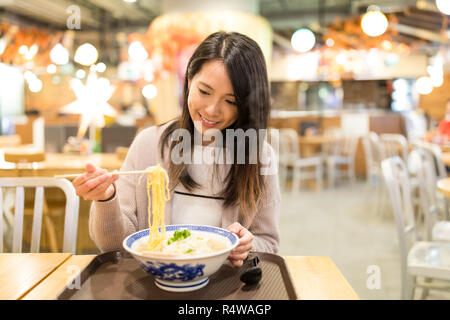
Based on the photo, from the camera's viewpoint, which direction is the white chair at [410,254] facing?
to the viewer's right

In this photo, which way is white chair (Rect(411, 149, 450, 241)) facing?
to the viewer's right

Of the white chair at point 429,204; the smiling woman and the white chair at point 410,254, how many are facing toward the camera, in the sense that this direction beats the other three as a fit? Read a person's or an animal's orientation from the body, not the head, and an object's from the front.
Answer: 1

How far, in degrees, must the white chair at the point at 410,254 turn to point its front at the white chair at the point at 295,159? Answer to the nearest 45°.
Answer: approximately 90° to its left

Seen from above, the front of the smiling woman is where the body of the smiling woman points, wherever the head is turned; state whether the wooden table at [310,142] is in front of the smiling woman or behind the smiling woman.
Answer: behind

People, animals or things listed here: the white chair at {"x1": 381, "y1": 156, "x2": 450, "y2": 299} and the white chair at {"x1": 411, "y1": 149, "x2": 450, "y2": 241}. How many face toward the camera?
0

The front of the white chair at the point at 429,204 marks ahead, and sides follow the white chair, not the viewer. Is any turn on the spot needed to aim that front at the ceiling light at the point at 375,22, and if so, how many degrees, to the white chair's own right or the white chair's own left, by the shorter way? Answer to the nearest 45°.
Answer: approximately 90° to the white chair's own left

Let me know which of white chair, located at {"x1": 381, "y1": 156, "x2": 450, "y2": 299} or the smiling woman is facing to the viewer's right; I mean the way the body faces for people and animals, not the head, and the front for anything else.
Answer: the white chair
